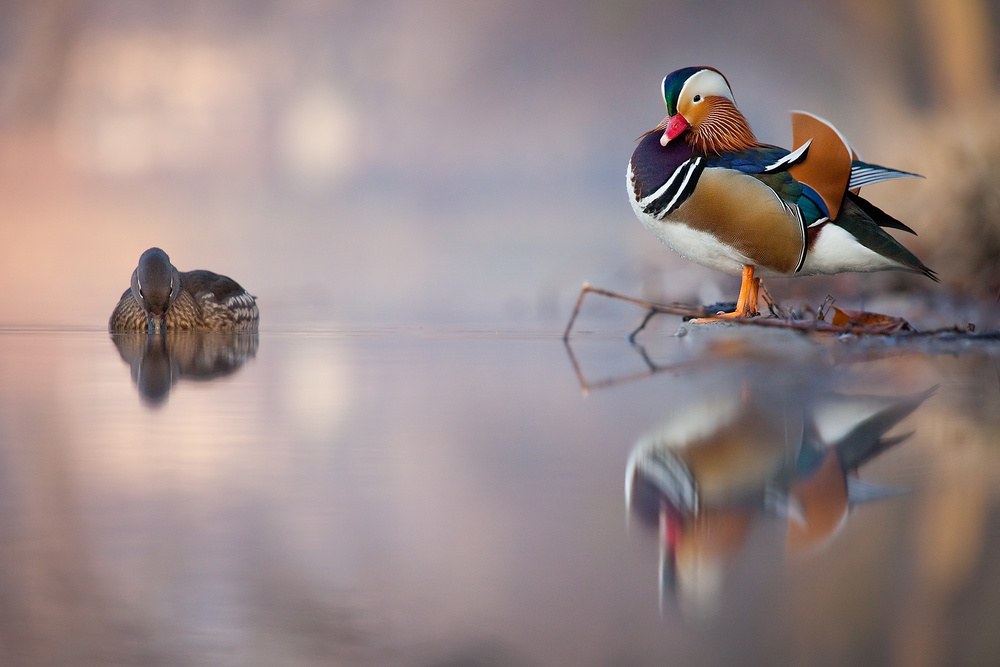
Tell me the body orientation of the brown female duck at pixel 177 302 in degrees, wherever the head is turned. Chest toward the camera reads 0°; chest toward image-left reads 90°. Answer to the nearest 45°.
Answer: approximately 45°

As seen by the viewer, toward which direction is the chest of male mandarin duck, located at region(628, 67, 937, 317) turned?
to the viewer's left

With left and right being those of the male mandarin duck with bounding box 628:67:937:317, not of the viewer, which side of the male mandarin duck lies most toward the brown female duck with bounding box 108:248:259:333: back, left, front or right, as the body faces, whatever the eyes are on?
front

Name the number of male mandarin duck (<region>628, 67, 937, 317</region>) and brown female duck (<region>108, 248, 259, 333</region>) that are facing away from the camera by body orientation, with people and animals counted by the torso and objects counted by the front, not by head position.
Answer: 0

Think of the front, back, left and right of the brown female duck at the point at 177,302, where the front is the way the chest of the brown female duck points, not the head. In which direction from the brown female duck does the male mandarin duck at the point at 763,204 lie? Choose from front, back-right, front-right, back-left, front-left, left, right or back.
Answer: left

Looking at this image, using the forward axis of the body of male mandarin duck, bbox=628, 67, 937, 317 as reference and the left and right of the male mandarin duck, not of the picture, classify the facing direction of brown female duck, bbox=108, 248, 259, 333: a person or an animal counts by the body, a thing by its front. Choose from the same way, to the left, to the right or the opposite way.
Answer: to the left
